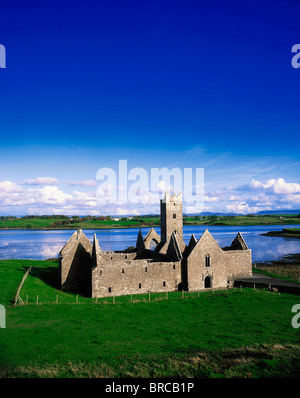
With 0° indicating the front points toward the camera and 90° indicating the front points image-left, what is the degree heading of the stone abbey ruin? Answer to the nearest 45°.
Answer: approximately 0°
